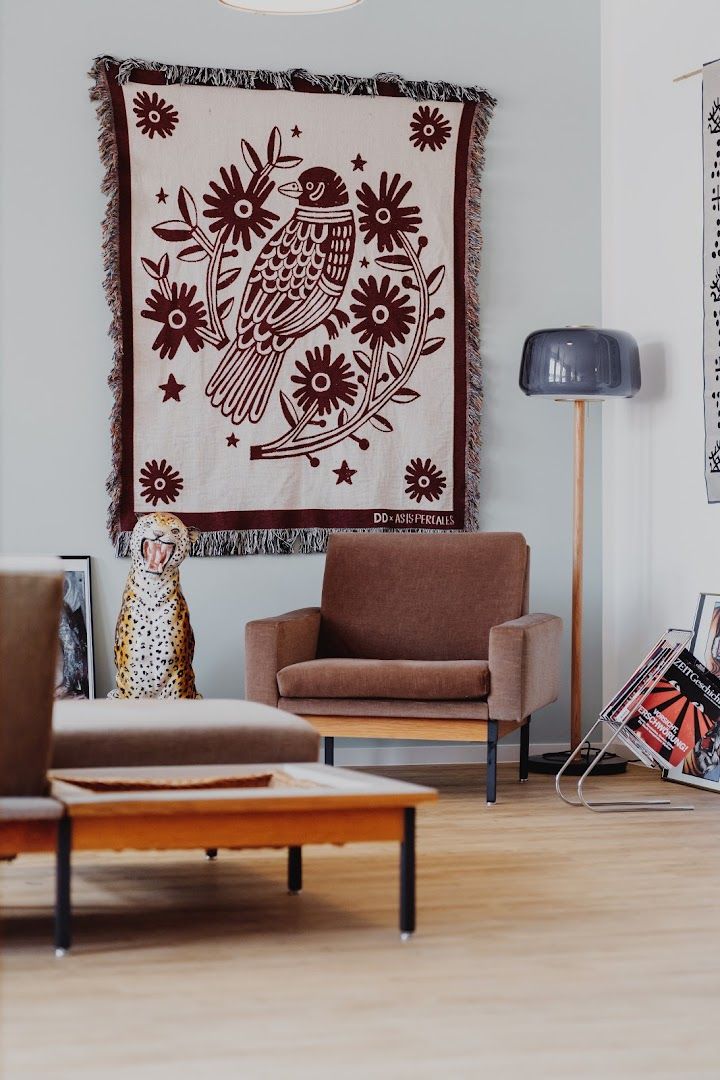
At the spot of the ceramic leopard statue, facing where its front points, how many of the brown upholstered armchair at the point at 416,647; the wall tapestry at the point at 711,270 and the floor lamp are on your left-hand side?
3

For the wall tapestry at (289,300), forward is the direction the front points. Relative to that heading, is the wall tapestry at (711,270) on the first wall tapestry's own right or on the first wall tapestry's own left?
on the first wall tapestry's own left

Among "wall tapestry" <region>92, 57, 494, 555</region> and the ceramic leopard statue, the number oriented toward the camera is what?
2

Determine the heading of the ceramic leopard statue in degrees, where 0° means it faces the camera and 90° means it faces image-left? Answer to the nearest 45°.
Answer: approximately 0°

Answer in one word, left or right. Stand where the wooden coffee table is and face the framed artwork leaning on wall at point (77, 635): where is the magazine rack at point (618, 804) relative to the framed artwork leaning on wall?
right

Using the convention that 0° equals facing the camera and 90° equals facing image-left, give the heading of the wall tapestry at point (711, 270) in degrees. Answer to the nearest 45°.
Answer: approximately 45°
